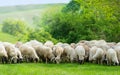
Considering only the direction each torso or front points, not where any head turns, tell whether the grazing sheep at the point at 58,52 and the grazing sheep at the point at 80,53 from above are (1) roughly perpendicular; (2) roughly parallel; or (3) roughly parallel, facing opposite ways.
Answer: roughly parallel

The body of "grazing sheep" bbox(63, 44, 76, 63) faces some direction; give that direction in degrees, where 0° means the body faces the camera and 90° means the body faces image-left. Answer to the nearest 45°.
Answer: approximately 315°

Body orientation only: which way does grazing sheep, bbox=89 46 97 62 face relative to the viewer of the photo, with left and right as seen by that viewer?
facing the viewer and to the left of the viewer

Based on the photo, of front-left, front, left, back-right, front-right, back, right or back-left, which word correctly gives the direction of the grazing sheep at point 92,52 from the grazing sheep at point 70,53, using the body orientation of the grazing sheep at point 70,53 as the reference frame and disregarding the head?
front-left

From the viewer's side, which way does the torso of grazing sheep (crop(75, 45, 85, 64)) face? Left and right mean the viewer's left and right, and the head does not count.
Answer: facing the viewer

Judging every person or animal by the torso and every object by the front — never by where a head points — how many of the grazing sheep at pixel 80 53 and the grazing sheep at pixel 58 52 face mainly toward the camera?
2

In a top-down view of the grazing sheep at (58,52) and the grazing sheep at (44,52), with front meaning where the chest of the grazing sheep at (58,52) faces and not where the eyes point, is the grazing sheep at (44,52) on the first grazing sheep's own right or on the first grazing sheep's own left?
on the first grazing sheep's own right

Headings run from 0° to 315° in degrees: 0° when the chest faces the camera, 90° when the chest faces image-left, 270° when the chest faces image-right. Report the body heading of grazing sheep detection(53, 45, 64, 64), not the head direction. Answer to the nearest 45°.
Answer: approximately 0°

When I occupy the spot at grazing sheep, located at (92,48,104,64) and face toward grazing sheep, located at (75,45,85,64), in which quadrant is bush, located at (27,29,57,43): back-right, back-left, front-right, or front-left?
front-right

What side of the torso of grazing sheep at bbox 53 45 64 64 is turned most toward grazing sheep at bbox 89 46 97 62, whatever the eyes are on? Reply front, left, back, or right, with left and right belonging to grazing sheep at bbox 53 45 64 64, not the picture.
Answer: left
